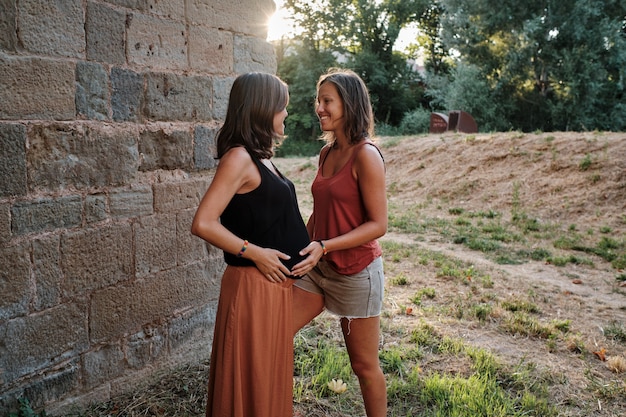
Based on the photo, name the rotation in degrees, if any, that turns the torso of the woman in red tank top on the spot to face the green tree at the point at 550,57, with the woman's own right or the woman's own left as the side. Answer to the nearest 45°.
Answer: approximately 180°

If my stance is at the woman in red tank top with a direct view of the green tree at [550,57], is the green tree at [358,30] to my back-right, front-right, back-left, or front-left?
front-left

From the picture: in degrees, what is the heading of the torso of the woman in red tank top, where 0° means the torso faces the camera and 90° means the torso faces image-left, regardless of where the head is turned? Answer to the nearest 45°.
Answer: approximately 45°

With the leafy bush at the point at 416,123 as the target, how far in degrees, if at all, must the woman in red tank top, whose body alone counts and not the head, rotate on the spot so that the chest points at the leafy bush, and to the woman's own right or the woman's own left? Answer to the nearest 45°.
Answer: approximately 135° to the woman's own right

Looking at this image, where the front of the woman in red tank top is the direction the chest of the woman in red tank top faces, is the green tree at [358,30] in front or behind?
behind
